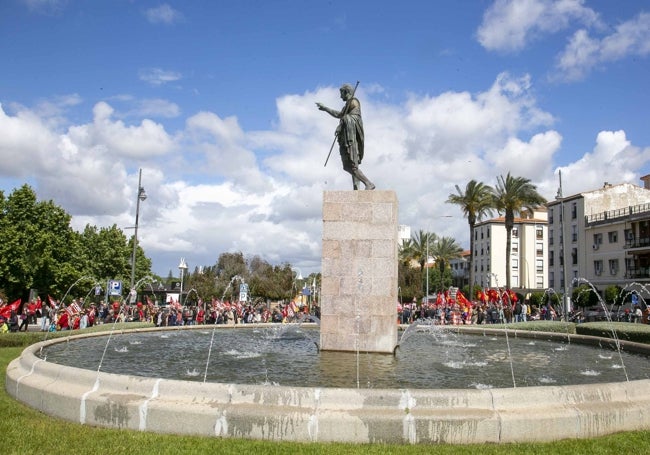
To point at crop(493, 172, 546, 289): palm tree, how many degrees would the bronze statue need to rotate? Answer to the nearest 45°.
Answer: approximately 135° to its right

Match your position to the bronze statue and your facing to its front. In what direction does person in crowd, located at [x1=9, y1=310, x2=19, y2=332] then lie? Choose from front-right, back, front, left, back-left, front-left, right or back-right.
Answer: front-right

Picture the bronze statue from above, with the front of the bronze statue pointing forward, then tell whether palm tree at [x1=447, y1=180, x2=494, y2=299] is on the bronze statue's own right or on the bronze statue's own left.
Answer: on the bronze statue's own right

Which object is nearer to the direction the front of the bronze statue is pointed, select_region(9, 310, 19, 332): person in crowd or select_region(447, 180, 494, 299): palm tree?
the person in crowd

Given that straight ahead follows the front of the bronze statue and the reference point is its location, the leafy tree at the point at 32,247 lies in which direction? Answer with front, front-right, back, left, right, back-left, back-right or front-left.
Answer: front-right

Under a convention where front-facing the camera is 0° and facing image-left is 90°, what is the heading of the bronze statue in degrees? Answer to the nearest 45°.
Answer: approximately 90°
